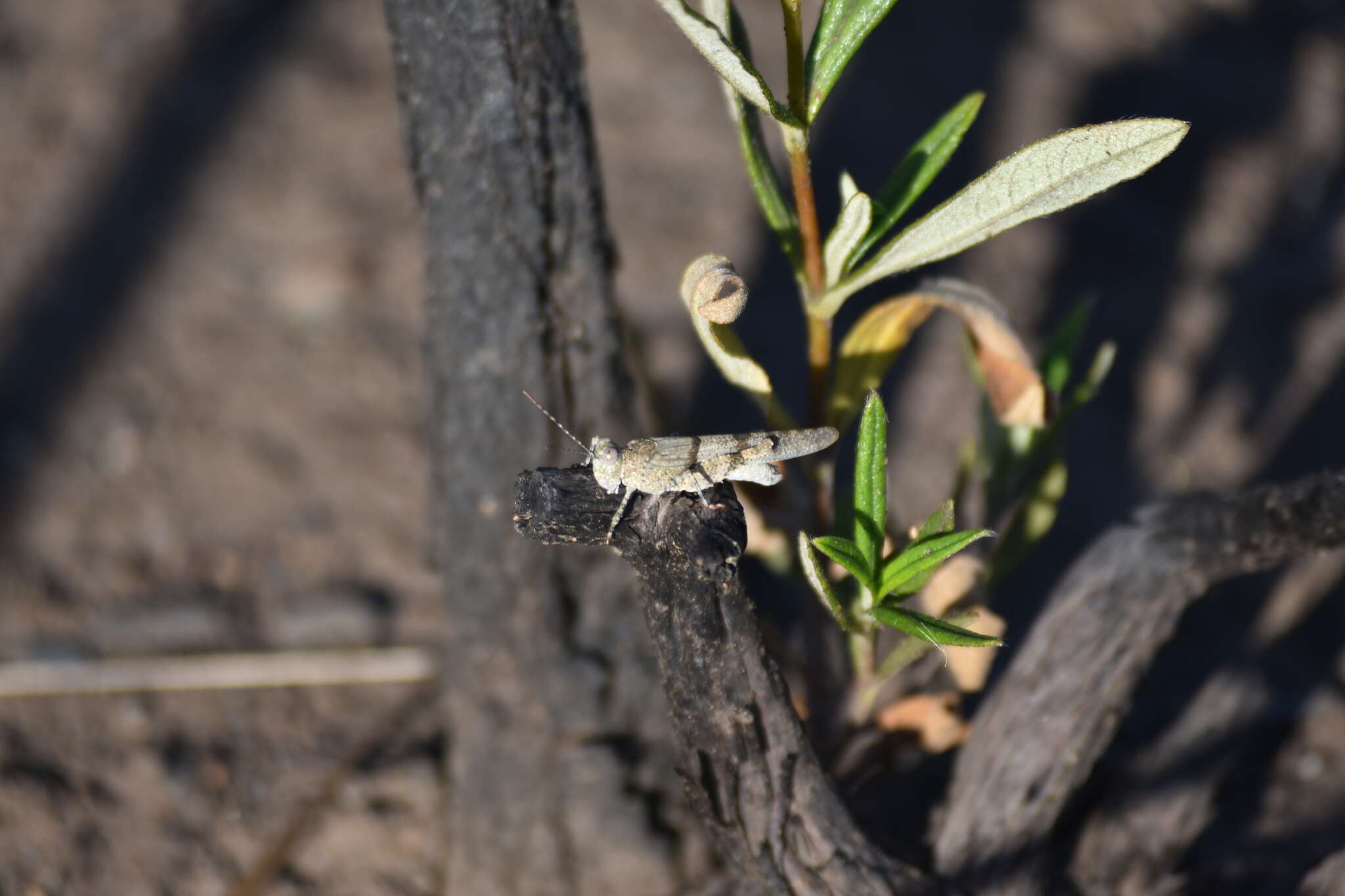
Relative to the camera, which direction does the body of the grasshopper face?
to the viewer's left
